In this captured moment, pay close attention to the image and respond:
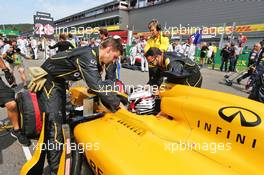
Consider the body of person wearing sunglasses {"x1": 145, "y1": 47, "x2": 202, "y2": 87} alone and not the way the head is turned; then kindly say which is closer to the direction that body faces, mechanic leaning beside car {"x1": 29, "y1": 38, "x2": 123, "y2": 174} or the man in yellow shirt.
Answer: the mechanic leaning beside car

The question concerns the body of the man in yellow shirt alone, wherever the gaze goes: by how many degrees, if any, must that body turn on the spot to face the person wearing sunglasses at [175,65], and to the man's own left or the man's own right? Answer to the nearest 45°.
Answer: approximately 45° to the man's own left

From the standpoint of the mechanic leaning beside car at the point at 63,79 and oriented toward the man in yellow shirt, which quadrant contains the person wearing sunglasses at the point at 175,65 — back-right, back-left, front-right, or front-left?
front-right

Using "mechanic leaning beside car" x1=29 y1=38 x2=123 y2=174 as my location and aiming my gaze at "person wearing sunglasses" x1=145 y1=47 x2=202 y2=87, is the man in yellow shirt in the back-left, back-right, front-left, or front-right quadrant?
front-left

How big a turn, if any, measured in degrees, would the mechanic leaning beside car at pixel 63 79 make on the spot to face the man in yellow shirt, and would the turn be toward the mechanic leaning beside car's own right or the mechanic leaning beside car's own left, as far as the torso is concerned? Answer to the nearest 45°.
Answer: approximately 45° to the mechanic leaning beside car's own left

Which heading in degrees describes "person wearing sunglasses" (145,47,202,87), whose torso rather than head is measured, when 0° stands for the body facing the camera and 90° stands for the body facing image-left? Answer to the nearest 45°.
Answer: approximately 90°

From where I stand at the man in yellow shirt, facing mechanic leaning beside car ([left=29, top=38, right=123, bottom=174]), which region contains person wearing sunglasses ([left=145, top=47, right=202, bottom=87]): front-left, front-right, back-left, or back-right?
front-left

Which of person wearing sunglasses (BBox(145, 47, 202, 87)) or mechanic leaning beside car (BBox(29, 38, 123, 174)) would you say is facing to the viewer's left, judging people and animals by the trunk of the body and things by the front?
the person wearing sunglasses

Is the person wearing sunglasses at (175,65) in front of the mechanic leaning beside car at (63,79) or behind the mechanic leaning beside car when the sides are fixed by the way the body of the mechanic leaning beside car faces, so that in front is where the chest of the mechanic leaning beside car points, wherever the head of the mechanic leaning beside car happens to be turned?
in front

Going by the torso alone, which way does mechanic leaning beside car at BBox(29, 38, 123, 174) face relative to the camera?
to the viewer's right

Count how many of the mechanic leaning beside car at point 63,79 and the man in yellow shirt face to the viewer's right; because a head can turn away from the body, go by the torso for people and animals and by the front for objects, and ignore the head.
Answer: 1

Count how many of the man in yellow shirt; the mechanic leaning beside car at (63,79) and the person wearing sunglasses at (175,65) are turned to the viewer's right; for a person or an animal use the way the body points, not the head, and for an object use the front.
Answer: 1

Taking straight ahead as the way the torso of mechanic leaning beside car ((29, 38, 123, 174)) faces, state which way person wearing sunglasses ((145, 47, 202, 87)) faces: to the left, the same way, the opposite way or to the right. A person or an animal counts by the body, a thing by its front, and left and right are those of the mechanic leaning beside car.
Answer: the opposite way

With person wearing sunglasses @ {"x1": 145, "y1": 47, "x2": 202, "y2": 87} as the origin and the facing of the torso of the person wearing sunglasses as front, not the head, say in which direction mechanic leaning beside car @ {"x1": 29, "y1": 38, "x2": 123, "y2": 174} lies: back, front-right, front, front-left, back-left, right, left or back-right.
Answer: front-left

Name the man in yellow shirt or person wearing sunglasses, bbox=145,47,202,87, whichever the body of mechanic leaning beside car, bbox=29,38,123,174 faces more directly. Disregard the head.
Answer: the person wearing sunglasses

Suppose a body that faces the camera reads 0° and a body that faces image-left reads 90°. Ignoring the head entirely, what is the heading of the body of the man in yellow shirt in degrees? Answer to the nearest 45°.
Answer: approximately 45°

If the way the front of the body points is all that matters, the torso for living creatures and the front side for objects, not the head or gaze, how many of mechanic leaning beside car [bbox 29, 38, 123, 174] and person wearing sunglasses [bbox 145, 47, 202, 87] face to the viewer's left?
1
